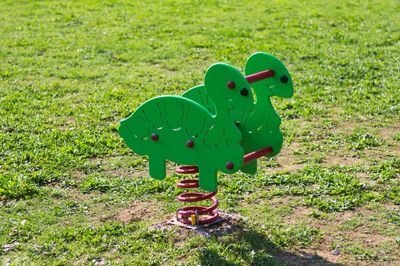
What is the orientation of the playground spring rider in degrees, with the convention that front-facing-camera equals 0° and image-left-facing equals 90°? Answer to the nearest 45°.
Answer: approximately 315°
